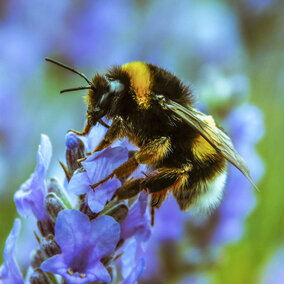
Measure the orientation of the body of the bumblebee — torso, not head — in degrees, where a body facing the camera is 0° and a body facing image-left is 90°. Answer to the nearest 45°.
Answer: approximately 90°
